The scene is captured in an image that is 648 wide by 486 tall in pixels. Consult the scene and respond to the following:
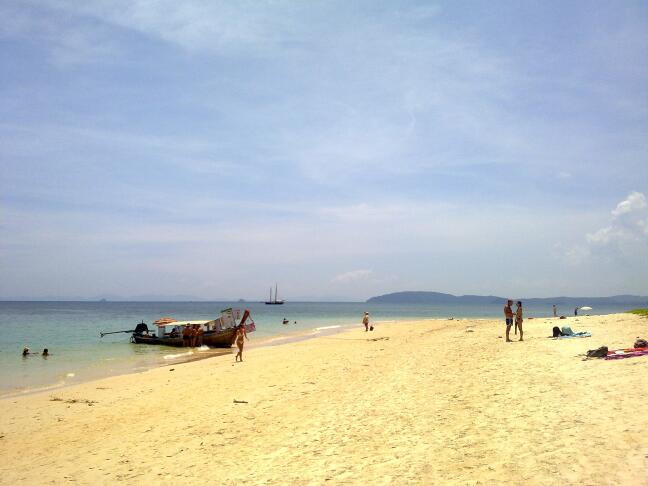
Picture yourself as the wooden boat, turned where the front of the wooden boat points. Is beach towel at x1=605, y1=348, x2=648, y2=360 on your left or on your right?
on your right

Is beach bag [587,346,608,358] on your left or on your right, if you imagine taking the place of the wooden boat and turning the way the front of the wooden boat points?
on your right

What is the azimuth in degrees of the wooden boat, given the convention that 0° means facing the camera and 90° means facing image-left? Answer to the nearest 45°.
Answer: approximately 270°
